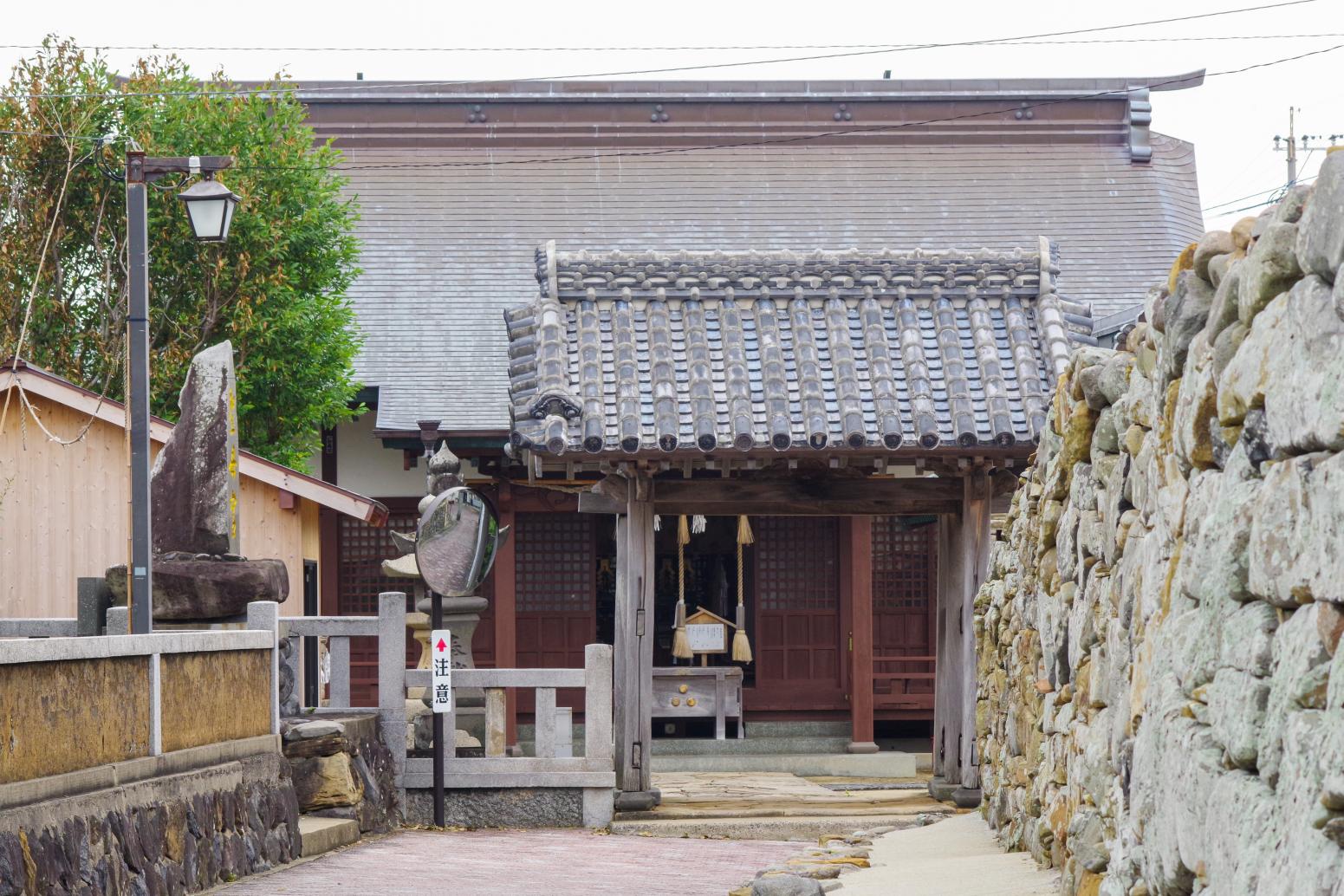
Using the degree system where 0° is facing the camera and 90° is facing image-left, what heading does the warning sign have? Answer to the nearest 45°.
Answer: approximately 0°

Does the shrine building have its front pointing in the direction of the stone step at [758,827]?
yes

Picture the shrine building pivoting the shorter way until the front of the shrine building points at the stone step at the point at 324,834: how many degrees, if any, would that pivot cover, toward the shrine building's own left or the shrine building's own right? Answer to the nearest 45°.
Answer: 0° — it already faces it

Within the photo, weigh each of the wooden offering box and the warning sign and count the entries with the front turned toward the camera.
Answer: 2

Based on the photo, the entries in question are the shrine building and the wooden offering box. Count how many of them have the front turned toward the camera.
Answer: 2

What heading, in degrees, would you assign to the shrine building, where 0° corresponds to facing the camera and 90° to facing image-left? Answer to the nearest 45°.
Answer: approximately 0°
